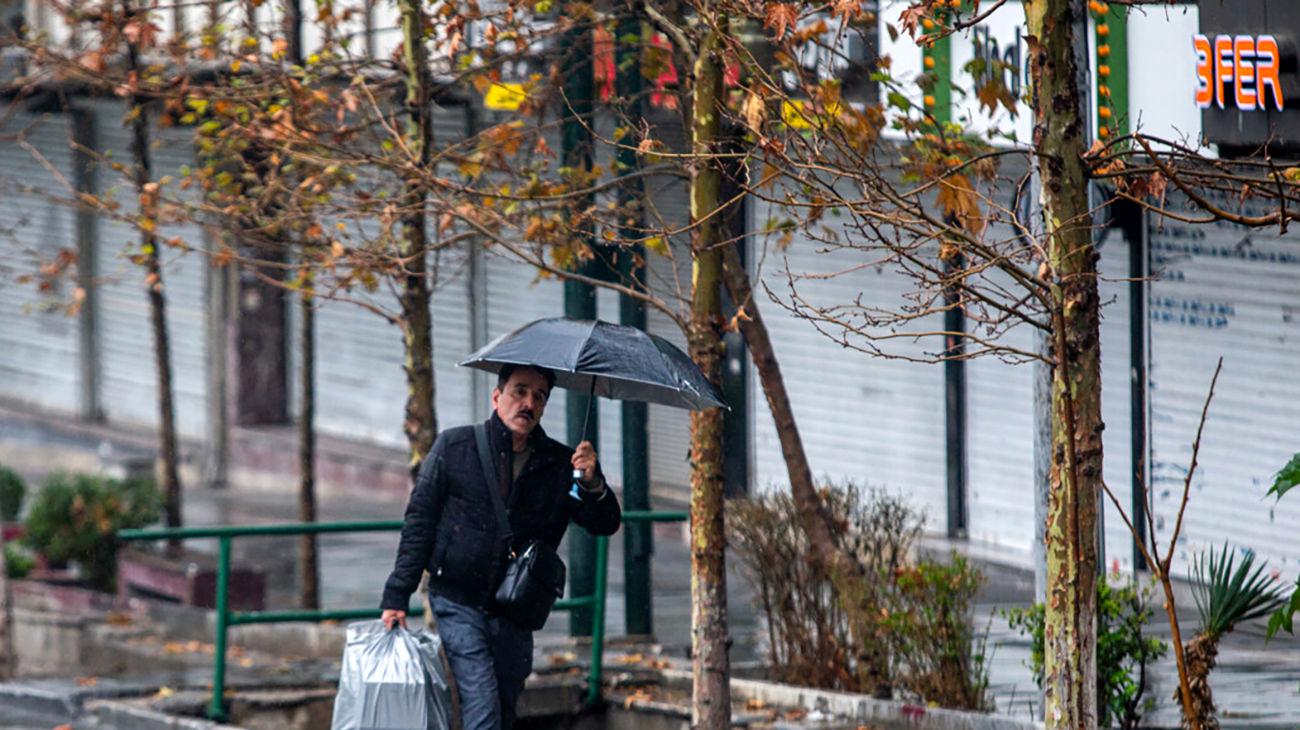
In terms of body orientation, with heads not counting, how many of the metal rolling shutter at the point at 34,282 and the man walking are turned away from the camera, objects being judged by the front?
0

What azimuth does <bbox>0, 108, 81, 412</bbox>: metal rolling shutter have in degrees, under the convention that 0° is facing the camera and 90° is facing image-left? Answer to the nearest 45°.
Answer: approximately 45°

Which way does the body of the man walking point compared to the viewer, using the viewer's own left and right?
facing the viewer and to the right of the viewer

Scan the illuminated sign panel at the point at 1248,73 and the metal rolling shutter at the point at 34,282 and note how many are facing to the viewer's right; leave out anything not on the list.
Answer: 0

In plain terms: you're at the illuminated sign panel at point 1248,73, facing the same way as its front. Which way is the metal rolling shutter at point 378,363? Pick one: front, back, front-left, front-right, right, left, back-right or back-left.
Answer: right

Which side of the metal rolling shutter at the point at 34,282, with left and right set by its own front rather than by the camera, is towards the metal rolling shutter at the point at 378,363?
left

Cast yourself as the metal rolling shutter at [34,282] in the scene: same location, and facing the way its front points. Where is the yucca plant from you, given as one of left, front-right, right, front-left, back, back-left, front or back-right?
front-left

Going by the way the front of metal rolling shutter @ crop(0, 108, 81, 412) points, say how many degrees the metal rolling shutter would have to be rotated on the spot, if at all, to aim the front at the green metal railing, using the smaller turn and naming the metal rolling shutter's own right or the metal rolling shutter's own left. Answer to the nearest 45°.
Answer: approximately 45° to the metal rolling shutter's own left

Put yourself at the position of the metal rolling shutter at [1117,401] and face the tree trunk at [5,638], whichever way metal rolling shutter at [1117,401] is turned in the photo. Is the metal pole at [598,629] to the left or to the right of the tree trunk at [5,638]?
left

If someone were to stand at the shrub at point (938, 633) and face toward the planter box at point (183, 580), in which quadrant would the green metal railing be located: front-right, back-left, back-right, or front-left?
front-left

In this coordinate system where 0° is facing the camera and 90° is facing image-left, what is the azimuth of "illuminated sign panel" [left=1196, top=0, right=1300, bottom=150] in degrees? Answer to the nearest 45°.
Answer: approximately 45°

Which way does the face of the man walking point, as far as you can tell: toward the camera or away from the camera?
toward the camera
